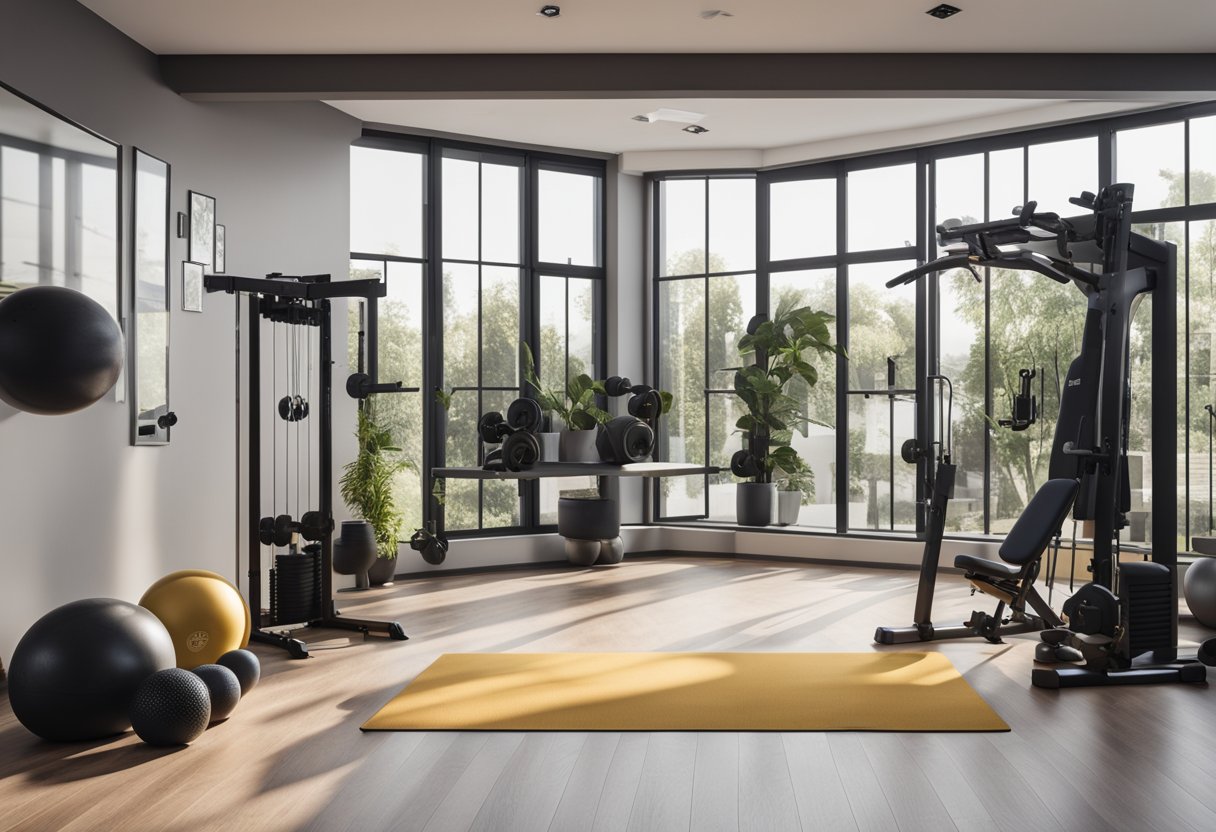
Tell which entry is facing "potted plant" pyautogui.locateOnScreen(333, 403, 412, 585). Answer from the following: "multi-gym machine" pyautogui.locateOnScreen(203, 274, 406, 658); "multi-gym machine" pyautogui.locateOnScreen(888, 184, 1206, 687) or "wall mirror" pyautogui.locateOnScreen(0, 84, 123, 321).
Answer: "multi-gym machine" pyautogui.locateOnScreen(888, 184, 1206, 687)

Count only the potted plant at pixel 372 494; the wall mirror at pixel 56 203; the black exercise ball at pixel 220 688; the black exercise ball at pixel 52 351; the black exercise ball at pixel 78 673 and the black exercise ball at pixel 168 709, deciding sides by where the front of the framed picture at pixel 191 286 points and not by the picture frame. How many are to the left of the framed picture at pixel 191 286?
1

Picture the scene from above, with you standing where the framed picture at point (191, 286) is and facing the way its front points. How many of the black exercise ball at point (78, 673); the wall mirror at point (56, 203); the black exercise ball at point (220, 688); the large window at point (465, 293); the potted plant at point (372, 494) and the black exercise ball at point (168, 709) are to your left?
2

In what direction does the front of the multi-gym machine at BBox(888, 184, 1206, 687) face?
to the viewer's left

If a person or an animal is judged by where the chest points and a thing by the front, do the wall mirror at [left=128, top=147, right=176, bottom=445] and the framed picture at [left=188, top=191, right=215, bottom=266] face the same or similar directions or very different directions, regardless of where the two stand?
same or similar directions

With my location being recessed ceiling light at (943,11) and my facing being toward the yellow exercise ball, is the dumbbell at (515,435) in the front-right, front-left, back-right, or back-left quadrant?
front-right

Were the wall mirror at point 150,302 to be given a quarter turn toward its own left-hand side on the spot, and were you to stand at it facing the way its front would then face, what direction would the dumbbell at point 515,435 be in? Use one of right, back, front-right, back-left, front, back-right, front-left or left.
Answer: front-right

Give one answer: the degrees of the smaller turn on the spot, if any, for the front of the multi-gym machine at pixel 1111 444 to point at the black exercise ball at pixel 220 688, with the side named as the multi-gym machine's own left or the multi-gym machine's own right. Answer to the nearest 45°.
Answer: approximately 45° to the multi-gym machine's own left

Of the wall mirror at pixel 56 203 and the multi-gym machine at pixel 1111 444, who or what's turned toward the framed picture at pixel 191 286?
the multi-gym machine

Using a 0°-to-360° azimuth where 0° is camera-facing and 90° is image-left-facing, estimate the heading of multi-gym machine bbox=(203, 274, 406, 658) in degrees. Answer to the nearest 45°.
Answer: approximately 315°

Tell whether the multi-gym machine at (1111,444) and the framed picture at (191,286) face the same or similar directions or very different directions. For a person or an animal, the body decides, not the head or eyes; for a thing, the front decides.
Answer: very different directions

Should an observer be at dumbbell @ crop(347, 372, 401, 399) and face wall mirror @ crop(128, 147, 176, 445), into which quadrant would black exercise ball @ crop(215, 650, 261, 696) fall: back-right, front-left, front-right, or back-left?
front-left

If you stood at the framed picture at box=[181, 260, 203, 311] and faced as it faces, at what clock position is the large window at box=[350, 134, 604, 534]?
The large window is roughly at 9 o'clock from the framed picture.
